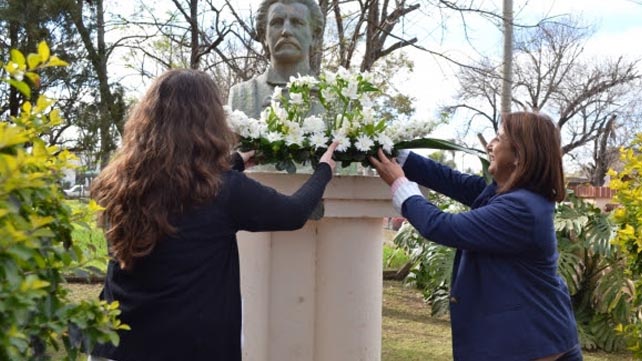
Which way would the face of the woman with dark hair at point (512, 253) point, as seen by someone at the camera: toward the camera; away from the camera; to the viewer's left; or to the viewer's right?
to the viewer's left

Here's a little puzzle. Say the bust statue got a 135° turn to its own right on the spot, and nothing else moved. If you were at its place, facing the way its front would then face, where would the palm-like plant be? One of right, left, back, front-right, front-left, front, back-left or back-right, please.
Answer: right

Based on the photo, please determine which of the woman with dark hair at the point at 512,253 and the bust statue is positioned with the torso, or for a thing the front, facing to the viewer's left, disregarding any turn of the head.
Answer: the woman with dark hair

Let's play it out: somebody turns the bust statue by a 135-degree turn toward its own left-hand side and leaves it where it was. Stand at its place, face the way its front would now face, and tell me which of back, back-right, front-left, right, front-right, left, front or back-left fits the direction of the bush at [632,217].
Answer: front-right

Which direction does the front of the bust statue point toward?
toward the camera

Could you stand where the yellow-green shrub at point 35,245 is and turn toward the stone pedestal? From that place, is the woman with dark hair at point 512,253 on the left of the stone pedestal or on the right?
right

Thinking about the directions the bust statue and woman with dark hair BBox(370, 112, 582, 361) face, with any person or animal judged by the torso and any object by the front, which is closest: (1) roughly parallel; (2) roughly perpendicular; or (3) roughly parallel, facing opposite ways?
roughly perpendicular

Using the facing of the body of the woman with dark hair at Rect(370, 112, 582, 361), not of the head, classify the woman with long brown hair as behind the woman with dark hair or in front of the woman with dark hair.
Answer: in front

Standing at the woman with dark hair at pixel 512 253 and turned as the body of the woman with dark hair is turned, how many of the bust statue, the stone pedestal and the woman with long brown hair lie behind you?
0

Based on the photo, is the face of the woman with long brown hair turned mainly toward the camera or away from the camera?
away from the camera

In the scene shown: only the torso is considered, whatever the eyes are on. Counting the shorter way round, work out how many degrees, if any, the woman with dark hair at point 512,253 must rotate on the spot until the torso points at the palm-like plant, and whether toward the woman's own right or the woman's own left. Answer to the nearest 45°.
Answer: approximately 90° to the woman's own right

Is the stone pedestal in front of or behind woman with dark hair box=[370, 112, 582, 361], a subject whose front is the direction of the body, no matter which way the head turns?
in front

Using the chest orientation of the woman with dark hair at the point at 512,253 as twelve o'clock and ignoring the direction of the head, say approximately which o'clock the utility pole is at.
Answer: The utility pole is roughly at 3 o'clock from the woman with dark hair.

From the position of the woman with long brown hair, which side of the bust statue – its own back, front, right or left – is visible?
front

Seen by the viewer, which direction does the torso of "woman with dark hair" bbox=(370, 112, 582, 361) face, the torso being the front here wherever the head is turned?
to the viewer's left
